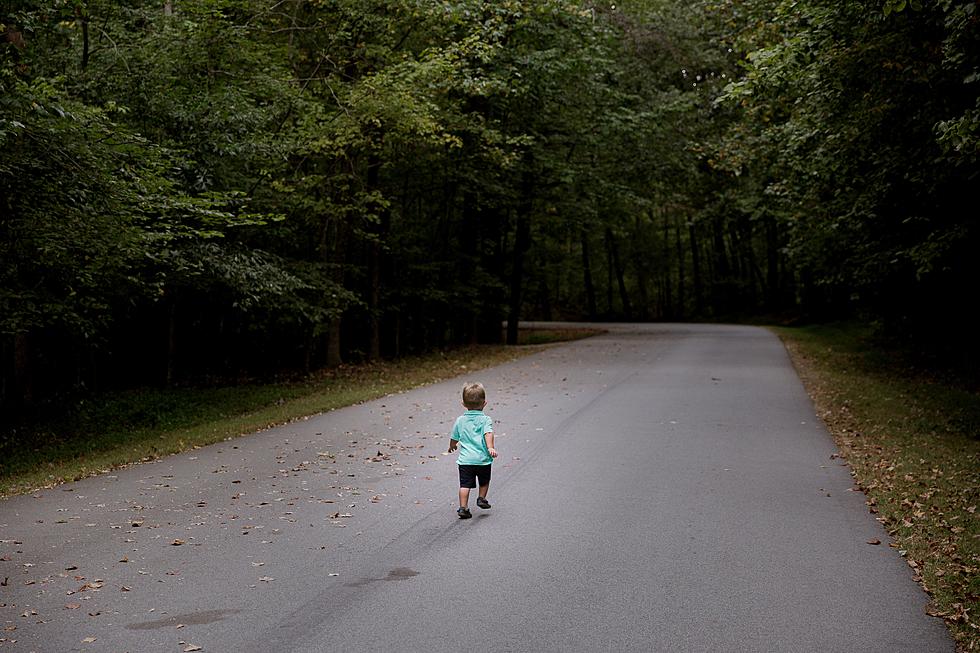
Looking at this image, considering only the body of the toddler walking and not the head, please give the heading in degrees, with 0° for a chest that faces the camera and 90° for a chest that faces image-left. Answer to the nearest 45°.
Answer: approximately 180°

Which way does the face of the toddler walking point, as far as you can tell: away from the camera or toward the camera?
away from the camera
